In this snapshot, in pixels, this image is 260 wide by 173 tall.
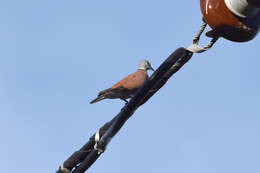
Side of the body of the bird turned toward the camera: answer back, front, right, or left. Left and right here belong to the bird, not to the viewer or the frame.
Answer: right
